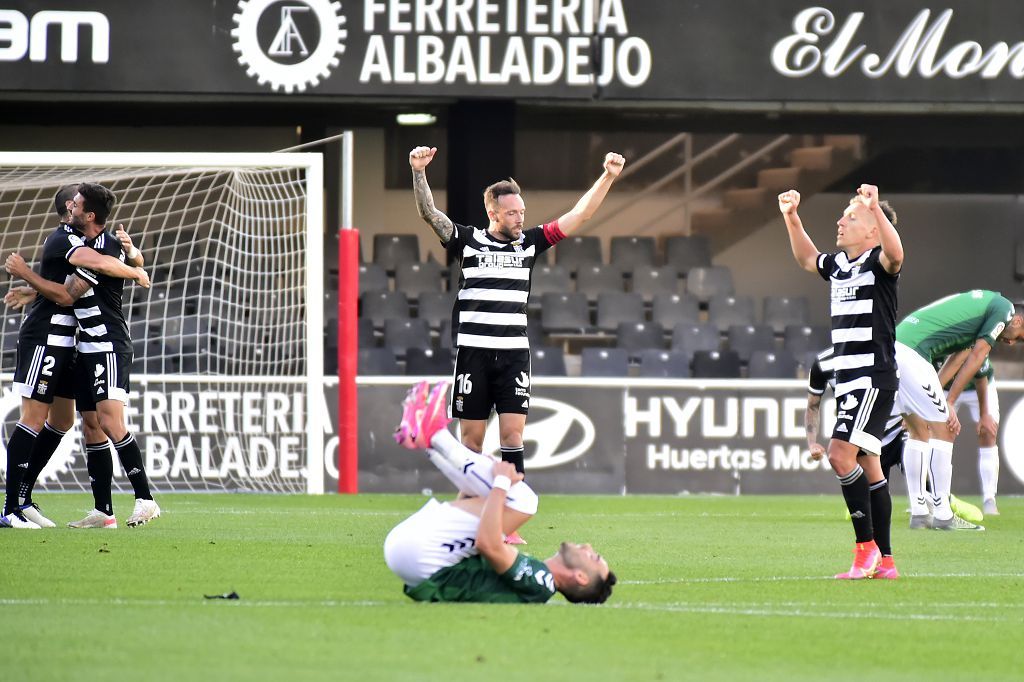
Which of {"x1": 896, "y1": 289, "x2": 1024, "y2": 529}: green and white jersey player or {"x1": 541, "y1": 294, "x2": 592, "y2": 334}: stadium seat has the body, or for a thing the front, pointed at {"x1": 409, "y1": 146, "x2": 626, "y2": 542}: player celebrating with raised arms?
the stadium seat

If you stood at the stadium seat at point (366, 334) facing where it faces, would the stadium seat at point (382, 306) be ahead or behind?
behind

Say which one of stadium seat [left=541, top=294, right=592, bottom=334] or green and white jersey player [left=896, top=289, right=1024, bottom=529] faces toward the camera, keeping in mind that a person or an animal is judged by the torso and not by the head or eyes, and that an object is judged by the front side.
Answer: the stadium seat

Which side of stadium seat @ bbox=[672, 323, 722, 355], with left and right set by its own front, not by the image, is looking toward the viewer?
front

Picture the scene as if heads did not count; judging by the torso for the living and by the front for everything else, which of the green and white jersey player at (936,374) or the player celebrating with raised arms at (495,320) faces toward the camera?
the player celebrating with raised arms

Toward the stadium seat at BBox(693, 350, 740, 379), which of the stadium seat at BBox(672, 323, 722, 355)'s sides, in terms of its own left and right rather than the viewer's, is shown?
front

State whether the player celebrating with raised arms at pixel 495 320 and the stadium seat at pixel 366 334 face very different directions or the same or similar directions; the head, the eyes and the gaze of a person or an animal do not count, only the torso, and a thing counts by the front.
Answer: same or similar directions

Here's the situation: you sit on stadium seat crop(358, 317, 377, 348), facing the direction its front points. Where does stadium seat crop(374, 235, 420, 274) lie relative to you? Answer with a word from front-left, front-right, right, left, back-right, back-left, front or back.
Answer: back

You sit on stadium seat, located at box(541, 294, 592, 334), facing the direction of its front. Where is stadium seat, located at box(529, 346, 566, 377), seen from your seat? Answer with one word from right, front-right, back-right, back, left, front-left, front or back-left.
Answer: front

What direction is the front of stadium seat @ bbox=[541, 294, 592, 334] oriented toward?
toward the camera

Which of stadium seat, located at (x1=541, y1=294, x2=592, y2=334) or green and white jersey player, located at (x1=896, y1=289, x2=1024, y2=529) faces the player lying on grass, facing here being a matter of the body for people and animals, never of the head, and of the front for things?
the stadium seat

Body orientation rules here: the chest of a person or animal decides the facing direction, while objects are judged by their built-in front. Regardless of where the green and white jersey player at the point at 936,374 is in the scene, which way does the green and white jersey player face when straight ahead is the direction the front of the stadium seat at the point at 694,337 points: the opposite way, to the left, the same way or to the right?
to the left
